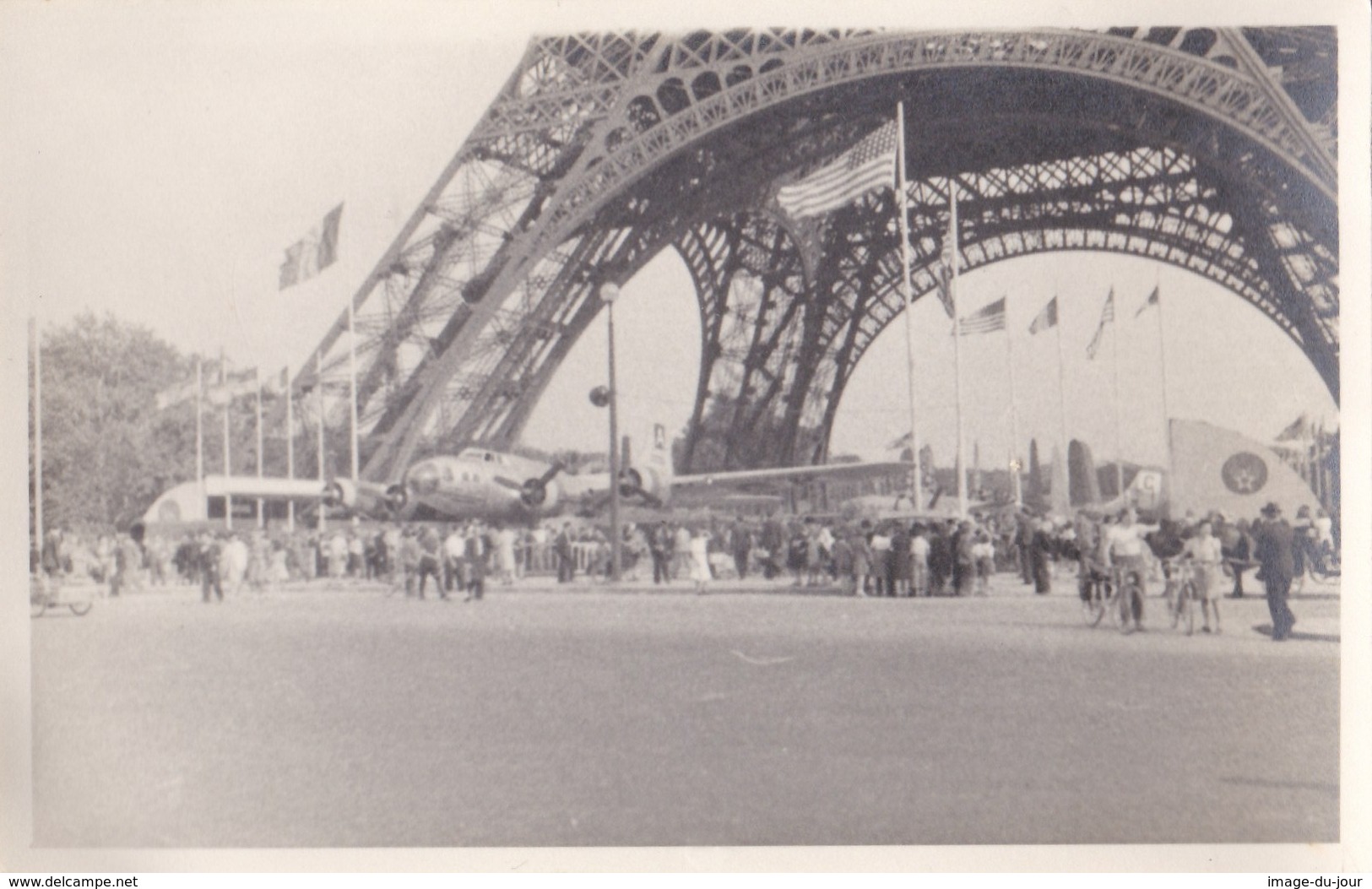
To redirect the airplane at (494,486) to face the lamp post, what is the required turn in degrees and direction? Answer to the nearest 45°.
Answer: approximately 90° to its left

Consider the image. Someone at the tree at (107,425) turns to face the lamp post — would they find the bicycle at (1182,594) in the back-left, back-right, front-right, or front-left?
front-right

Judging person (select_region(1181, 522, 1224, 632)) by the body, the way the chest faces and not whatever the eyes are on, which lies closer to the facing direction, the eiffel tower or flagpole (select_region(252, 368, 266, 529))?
the flagpole

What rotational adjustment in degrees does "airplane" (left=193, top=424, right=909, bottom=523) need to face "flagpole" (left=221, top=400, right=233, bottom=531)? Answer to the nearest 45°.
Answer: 0° — it already faces it

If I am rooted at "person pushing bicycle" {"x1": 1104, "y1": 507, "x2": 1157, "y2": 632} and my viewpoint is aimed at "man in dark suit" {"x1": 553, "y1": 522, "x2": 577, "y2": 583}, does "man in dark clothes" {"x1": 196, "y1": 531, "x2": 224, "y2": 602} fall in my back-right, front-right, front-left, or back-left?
front-left

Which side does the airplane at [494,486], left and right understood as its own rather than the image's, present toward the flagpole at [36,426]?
front

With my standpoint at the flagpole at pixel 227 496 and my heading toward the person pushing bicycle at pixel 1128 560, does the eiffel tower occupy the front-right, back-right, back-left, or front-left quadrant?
back-left

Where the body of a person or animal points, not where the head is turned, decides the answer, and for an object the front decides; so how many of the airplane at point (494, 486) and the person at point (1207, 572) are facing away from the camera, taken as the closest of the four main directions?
0

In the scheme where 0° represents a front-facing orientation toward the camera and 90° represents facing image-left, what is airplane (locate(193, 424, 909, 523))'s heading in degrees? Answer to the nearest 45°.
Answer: approximately 45°
